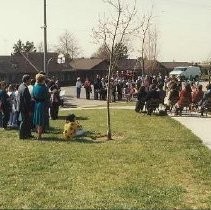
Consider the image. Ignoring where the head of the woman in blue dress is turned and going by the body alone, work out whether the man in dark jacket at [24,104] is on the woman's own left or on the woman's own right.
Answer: on the woman's own left
